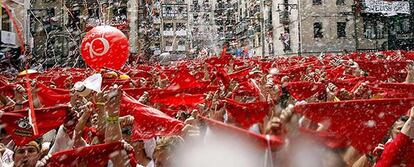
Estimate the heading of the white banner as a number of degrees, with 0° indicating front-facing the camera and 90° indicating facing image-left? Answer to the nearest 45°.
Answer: approximately 0°

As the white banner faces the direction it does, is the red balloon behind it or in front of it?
in front
